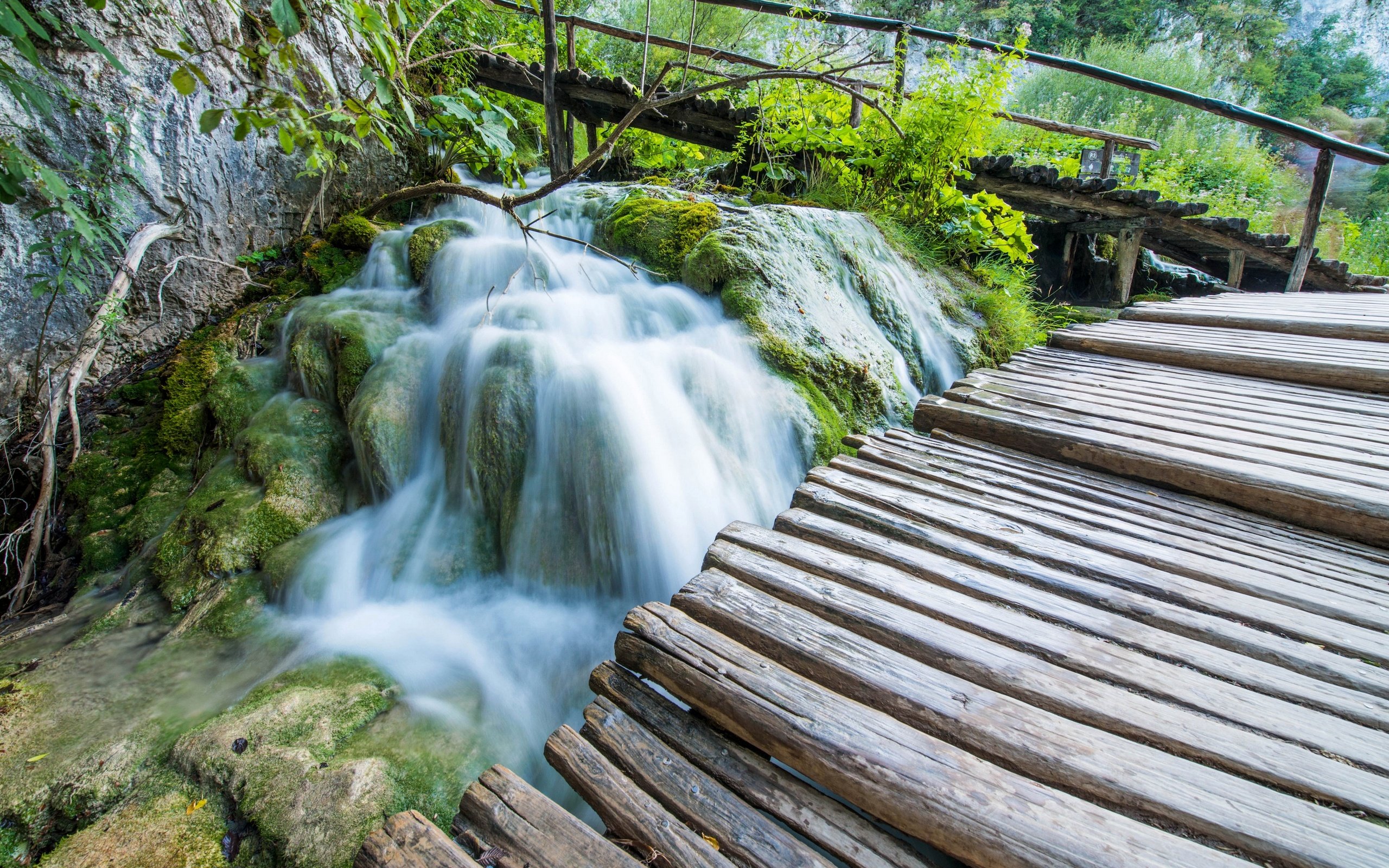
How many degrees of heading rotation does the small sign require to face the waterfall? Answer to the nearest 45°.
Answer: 0° — it already faces it

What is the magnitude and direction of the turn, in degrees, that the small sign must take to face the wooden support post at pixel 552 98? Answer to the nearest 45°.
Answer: approximately 45° to its right

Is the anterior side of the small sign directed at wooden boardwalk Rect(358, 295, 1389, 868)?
yes

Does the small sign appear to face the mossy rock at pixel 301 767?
yes

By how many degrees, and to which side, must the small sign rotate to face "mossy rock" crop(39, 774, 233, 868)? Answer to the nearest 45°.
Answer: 0° — it already faces it

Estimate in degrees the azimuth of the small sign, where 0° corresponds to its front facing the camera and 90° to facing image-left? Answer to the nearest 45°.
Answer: approximately 0°
